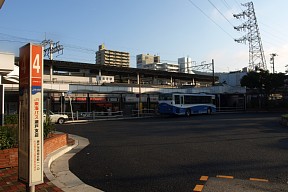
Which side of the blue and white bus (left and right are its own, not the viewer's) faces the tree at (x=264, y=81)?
back

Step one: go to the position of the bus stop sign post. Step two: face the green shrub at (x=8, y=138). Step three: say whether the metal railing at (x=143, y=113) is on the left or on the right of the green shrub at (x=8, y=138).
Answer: right

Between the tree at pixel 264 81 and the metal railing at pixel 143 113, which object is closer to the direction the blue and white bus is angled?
the metal railing

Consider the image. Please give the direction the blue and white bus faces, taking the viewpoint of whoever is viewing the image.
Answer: facing the viewer and to the left of the viewer

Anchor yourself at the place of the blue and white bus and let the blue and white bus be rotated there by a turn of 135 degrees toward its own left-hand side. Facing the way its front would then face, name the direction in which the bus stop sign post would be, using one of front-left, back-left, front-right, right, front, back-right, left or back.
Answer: right

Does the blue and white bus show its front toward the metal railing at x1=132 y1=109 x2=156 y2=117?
no

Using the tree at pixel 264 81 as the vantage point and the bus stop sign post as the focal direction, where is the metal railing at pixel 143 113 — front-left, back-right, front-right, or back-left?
front-right

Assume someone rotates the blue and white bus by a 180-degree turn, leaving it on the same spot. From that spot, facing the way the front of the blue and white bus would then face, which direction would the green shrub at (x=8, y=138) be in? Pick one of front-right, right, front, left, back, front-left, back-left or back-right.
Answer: back-right

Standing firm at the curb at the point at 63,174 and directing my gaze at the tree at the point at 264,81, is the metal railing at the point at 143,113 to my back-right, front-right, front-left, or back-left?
front-left
